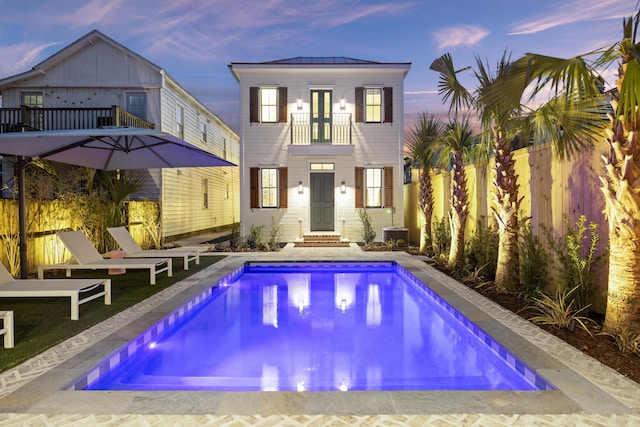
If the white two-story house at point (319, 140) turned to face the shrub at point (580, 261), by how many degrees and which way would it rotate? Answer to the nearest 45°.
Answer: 0° — it already faces it

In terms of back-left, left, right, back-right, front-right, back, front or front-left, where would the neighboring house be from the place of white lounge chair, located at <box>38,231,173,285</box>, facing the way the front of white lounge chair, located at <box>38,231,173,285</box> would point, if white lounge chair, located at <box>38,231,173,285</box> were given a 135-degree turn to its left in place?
front

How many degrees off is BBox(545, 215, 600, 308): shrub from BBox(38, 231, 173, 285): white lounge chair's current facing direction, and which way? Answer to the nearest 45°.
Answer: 0° — it already faces it

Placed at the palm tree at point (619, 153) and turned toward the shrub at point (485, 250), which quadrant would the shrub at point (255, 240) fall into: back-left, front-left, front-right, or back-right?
front-left

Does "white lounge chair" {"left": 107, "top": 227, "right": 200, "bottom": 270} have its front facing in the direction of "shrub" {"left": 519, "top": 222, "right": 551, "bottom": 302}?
yes

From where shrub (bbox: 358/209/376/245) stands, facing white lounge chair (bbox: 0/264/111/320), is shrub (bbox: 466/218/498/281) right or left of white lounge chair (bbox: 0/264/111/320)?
left

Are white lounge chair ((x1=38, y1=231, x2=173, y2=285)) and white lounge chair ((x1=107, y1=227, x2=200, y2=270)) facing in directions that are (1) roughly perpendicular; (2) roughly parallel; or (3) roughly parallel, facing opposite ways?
roughly parallel

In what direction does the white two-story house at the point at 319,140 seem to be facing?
toward the camera

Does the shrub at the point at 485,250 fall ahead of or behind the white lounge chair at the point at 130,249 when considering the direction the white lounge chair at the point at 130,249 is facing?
ahead

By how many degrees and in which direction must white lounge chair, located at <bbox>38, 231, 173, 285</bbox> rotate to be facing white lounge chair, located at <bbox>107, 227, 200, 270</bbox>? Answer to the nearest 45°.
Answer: approximately 90° to its left

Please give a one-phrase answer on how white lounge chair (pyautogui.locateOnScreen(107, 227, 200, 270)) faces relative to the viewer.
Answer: facing the viewer and to the right of the viewer

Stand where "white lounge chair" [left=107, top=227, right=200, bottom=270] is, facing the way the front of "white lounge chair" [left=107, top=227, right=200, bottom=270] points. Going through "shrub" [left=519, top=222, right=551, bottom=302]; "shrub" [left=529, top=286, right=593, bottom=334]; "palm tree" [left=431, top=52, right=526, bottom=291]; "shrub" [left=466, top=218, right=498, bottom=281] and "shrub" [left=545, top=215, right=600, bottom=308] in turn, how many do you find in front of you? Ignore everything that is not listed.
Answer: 5

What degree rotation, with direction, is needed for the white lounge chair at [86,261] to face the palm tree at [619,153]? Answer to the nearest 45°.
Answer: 0° — it already faces it

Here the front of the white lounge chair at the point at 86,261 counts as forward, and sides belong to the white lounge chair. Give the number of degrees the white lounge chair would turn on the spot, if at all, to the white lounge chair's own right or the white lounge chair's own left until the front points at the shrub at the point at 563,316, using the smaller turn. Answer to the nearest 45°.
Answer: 0° — it already faces it

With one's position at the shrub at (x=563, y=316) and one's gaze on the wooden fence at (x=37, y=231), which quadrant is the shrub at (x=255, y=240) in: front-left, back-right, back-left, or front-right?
front-right
